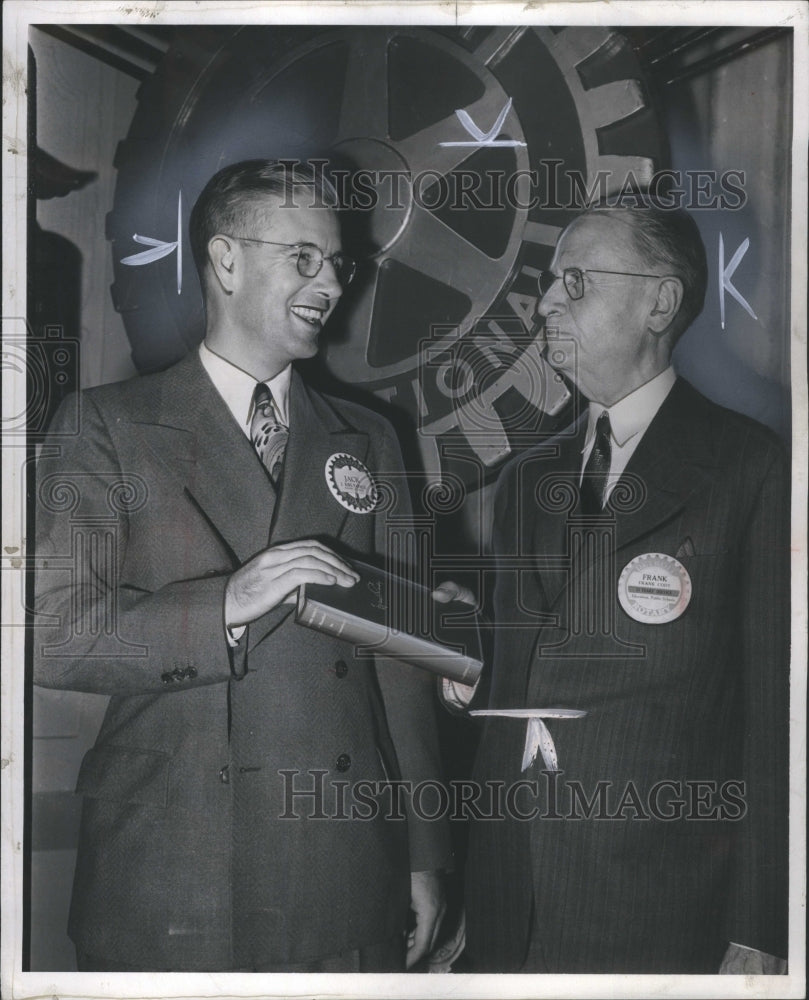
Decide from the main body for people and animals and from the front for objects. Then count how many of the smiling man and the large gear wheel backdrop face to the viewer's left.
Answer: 0

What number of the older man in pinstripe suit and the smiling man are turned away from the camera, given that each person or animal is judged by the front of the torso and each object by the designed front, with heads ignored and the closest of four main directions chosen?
0

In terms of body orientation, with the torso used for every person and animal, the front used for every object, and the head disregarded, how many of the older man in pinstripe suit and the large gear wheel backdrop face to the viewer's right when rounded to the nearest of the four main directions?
0

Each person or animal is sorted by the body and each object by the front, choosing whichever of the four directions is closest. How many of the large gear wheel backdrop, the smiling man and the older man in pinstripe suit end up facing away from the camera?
0

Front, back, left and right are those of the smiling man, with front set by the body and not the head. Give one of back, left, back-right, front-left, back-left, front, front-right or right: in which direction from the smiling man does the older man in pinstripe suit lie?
front-left

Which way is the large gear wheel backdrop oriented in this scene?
toward the camera

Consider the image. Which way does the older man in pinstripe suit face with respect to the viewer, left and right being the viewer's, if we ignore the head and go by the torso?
facing the viewer and to the left of the viewer

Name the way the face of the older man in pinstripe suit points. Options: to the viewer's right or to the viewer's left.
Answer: to the viewer's left

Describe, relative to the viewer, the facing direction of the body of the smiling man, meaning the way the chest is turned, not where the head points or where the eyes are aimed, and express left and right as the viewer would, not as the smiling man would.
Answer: facing the viewer and to the right of the viewer
